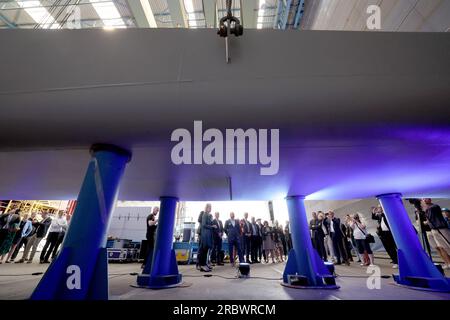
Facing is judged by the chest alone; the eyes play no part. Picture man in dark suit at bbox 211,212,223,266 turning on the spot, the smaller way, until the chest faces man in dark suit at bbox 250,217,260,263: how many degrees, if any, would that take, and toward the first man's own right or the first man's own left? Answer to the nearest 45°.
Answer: approximately 90° to the first man's own left

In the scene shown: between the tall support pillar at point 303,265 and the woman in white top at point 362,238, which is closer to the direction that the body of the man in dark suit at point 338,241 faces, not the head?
the tall support pillar

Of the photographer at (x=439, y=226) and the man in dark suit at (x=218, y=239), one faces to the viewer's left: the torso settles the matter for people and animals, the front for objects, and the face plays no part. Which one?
the photographer

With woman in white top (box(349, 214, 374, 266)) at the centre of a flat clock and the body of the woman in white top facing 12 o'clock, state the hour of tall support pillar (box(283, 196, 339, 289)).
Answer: The tall support pillar is roughly at 11 o'clock from the woman in white top.

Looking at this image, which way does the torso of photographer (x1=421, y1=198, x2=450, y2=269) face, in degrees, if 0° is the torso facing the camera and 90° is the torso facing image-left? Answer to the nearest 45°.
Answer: approximately 90°

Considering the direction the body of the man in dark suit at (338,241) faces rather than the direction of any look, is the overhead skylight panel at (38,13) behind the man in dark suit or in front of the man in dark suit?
in front

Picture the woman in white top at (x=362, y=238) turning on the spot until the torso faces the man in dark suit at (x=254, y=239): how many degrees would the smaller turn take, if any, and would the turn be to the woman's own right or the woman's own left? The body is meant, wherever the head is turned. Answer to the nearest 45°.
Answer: approximately 45° to the woman's own right

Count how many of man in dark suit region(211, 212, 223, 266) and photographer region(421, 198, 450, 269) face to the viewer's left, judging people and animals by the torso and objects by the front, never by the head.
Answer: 1
